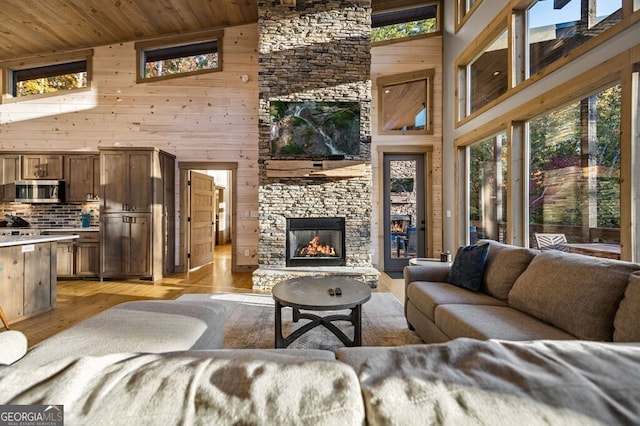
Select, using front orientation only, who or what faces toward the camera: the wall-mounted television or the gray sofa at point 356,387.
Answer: the wall-mounted television

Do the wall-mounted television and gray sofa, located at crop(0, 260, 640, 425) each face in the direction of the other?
yes

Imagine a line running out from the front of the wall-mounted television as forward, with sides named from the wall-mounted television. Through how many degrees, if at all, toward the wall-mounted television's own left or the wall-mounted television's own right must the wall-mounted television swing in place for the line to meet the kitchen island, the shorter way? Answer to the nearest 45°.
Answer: approximately 45° to the wall-mounted television's own right

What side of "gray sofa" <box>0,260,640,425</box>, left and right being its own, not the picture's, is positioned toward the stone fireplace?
front

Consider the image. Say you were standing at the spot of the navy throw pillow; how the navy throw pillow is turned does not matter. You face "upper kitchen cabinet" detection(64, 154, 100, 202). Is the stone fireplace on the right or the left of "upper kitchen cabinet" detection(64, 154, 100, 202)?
right

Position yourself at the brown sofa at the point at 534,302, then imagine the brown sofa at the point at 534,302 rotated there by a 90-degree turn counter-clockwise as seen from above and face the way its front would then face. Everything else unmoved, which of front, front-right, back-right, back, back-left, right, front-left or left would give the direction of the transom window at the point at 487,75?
back-left

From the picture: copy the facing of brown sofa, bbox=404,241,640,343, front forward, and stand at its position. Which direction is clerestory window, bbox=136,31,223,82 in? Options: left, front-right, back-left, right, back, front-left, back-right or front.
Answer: front-right

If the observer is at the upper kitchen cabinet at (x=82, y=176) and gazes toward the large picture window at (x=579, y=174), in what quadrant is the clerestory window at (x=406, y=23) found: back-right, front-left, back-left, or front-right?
front-left

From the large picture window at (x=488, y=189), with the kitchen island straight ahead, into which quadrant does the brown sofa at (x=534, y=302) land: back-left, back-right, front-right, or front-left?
front-left

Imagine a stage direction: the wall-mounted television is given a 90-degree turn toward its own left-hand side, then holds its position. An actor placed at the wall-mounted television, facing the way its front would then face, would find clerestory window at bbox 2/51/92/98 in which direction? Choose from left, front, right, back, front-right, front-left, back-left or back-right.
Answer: back

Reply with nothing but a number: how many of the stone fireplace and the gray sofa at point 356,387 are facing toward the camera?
1

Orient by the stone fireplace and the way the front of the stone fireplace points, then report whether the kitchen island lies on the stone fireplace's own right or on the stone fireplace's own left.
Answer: on the stone fireplace's own right

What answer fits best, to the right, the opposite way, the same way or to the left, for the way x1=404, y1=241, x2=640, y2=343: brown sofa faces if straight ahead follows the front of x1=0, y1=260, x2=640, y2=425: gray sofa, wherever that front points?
to the left

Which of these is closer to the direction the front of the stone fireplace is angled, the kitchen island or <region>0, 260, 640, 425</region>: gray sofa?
the gray sofa

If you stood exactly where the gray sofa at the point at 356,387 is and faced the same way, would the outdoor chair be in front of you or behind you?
in front

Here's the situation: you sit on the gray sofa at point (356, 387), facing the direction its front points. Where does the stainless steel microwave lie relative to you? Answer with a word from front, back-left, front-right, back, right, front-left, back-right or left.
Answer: front-left

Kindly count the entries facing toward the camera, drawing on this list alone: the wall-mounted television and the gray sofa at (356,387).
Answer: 1

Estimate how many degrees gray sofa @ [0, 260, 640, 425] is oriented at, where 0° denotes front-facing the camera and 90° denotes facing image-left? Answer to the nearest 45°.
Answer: approximately 180°

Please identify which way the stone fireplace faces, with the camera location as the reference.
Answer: facing the viewer

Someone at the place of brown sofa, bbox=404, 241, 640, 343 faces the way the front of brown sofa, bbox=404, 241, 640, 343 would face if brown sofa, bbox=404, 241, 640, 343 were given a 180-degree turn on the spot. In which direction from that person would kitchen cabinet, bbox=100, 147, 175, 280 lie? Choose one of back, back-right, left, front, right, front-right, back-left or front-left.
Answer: back-left

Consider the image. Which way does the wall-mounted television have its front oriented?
toward the camera

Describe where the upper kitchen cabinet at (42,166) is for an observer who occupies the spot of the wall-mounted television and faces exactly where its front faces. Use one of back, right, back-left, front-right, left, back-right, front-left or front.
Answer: right
